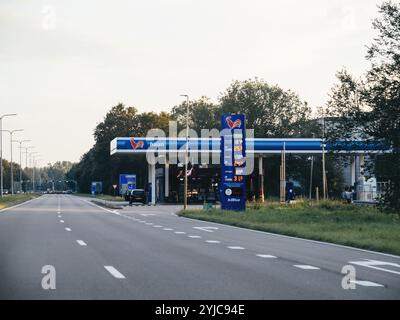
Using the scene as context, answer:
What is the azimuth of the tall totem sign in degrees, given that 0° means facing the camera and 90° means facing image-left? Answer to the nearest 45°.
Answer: approximately 0°
